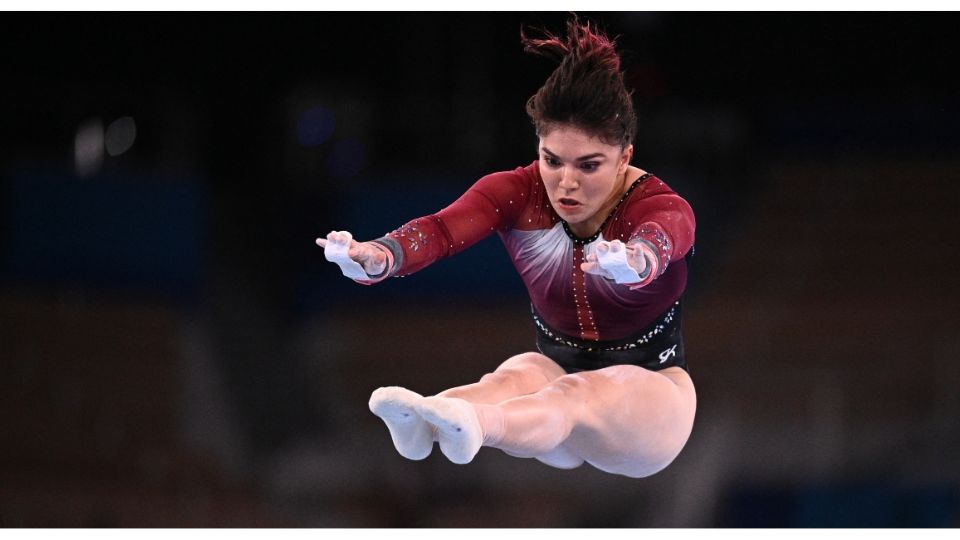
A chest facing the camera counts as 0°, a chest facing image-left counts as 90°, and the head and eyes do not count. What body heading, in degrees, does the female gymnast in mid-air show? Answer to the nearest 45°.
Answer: approximately 45°
